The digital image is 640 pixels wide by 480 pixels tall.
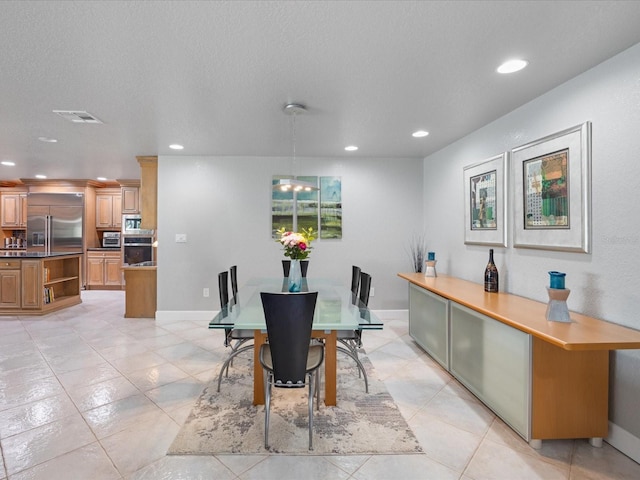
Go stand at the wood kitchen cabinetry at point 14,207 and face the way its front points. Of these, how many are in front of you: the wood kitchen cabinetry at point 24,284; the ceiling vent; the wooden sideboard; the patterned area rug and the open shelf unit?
5

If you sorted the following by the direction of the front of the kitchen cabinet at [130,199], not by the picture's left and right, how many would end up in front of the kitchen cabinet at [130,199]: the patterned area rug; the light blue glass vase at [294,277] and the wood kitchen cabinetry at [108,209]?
2

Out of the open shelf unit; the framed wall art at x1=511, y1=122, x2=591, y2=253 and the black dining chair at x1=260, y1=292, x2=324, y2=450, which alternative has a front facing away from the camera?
the black dining chair

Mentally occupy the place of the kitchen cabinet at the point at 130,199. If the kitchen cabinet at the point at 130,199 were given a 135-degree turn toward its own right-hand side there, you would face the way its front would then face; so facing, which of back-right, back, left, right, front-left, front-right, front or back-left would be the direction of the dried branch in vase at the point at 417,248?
back

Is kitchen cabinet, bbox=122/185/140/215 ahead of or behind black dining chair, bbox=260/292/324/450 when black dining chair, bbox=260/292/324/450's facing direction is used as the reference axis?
ahead

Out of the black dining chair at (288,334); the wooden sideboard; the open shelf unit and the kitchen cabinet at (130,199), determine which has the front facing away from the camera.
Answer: the black dining chair

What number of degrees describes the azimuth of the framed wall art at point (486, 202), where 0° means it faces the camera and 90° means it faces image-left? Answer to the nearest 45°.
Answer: approximately 45°

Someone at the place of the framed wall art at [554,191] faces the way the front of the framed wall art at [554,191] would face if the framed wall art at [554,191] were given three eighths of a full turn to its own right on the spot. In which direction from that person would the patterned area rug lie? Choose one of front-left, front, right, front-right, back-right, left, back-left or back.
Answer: back-left

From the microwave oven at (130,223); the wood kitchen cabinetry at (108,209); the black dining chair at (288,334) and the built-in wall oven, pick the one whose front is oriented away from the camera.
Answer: the black dining chair

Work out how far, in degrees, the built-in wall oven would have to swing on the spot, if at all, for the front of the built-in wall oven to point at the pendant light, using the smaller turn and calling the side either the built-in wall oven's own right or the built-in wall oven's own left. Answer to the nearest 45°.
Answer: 0° — it already faces it

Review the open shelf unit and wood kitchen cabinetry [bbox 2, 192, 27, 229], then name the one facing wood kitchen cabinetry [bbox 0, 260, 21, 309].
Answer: wood kitchen cabinetry [bbox 2, 192, 27, 229]

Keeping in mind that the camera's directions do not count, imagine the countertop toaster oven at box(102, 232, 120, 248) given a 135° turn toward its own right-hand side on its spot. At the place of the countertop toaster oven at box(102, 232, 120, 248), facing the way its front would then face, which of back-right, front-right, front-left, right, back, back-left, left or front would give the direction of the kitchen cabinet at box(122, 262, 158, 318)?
back-left

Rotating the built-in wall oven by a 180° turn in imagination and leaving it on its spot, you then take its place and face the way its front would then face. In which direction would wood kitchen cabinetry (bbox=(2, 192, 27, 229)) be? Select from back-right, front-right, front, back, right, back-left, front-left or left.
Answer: front-left

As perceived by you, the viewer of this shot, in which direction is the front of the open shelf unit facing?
facing the viewer and to the right of the viewer

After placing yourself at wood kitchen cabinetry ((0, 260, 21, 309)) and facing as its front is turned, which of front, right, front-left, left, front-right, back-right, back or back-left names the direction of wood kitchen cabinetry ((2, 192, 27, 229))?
back
